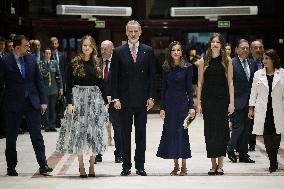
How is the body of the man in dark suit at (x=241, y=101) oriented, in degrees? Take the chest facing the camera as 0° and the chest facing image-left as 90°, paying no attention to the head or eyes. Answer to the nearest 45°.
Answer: approximately 315°

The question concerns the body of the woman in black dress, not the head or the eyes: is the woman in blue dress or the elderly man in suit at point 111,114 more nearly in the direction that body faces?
the woman in blue dress

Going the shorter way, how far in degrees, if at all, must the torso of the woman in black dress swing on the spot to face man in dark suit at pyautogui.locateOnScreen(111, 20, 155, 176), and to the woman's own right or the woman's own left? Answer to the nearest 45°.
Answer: approximately 90° to the woman's own right

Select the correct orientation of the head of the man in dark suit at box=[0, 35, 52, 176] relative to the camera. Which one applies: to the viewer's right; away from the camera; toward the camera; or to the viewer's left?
to the viewer's right

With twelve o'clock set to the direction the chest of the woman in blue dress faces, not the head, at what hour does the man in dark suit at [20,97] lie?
The man in dark suit is roughly at 3 o'clock from the woman in blue dress.

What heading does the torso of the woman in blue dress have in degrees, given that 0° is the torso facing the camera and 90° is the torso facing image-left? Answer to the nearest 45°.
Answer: approximately 0°

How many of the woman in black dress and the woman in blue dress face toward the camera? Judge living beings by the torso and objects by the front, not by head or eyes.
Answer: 2

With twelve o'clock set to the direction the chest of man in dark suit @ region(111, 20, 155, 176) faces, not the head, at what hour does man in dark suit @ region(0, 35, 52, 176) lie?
man in dark suit @ region(0, 35, 52, 176) is roughly at 3 o'clock from man in dark suit @ region(111, 20, 155, 176).

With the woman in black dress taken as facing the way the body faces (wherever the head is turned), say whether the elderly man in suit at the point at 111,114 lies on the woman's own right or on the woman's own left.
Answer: on the woman's own right

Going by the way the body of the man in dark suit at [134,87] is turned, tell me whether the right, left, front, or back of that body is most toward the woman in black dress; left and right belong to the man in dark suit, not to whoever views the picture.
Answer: left

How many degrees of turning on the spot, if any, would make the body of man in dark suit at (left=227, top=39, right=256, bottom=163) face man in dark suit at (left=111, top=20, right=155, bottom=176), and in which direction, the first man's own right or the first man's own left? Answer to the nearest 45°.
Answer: approximately 90° to the first man's own right
